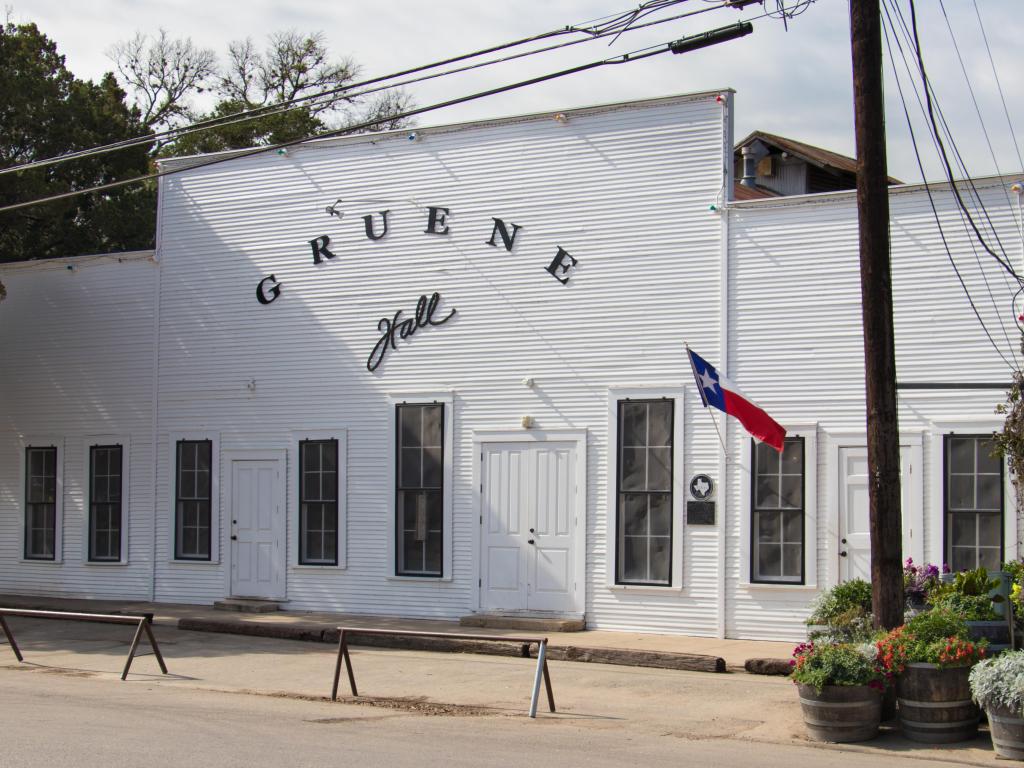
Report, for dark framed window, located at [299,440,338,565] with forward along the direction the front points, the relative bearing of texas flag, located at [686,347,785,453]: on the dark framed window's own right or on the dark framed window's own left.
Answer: on the dark framed window's own left

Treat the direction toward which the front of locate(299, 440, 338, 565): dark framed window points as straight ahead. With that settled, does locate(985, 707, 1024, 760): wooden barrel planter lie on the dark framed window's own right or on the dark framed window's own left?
on the dark framed window's own left

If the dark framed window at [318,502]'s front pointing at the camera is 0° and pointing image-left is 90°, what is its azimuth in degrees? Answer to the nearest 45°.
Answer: approximately 45°

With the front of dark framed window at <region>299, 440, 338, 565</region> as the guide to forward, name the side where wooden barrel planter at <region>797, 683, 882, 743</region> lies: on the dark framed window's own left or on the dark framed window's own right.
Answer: on the dark framed window's own left

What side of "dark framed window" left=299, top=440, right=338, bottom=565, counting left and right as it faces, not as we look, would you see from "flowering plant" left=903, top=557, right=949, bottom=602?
left

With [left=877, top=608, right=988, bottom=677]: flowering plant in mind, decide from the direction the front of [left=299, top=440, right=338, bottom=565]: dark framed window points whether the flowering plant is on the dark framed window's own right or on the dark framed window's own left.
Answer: on the dark framed window's own left

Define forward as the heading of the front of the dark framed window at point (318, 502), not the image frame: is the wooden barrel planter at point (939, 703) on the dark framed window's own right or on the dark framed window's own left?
on the dark framed window's own left
